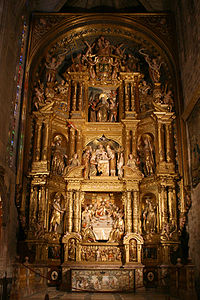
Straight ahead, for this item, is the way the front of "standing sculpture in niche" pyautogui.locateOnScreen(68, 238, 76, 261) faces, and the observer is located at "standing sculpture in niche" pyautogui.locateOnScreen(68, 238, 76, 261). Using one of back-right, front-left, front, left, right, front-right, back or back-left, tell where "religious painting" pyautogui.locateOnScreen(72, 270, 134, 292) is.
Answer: front-left

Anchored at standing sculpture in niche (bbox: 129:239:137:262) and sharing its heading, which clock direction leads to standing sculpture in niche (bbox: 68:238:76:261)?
standing sculpture in niche (bbox: 68:238:76:261) is roughly at 3 o'clock from standing sculpture in niche (bbox: 129:239:137:262).

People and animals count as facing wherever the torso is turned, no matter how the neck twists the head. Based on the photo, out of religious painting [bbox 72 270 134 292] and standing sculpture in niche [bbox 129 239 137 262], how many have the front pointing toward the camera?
2

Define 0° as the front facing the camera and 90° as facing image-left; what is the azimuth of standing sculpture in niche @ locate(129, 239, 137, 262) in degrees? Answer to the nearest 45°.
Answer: approximately 0°

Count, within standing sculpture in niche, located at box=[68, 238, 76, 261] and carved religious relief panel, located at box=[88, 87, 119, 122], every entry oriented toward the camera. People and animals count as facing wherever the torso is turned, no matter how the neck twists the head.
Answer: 2

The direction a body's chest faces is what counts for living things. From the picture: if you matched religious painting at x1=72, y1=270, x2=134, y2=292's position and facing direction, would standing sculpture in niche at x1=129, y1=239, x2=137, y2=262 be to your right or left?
on your left
